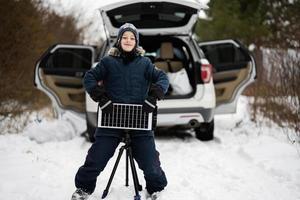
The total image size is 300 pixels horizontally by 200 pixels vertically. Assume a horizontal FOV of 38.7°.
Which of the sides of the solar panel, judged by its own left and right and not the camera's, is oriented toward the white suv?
back

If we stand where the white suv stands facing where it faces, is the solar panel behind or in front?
behind

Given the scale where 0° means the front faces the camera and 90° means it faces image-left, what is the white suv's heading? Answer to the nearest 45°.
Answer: approximately 180°

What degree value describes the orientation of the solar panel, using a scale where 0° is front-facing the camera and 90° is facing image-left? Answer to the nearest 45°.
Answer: approximately 0°

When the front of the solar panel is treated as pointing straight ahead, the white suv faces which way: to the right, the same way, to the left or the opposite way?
the opposite way

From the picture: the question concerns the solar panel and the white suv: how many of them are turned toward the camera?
1
